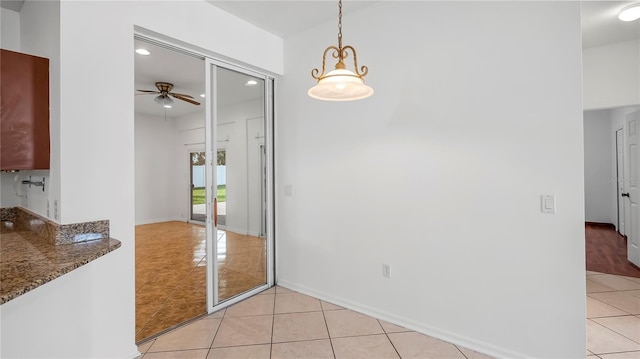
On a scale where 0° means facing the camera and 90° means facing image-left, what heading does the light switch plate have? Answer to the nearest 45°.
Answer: approximately 0°

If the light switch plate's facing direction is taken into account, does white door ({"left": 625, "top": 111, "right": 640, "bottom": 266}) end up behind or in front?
behind

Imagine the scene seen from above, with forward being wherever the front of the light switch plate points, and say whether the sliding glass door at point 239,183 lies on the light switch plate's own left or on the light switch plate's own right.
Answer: on the light switch plate's own right

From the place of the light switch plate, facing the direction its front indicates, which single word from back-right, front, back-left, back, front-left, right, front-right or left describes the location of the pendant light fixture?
front-right

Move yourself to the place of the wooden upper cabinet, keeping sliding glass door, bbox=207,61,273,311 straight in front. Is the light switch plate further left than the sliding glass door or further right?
right
